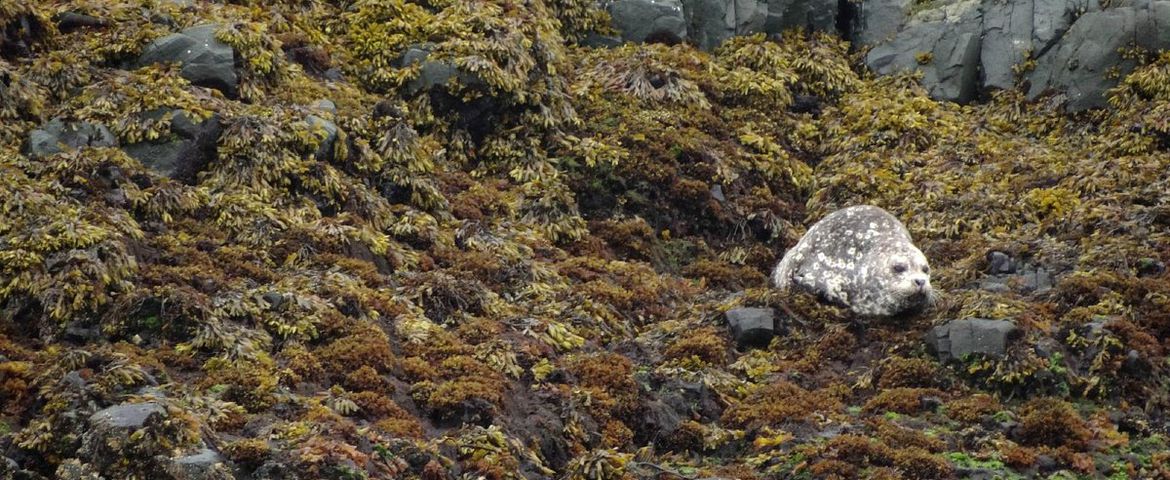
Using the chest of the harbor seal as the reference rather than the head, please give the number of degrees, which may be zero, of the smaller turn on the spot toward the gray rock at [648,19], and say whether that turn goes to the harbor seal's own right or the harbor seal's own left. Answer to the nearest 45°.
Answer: approximately 180°

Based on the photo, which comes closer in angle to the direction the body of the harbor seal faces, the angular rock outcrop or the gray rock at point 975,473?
the gray rock

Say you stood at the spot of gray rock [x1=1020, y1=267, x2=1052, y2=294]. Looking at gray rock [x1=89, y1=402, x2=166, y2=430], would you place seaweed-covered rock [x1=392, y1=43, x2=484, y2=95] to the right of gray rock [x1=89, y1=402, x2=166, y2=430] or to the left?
right

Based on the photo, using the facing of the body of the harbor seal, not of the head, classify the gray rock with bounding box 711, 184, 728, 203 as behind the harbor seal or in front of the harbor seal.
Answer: behind

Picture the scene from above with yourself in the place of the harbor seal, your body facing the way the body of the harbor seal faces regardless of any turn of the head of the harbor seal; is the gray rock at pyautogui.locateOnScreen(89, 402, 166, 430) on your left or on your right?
on your right

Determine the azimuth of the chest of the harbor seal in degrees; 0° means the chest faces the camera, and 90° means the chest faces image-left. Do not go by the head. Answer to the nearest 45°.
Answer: approximately 315°

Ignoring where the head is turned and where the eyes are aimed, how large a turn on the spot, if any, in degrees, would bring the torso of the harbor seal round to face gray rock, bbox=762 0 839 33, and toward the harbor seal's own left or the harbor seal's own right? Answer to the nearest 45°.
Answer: approximately 135° to the harbor seal's own left

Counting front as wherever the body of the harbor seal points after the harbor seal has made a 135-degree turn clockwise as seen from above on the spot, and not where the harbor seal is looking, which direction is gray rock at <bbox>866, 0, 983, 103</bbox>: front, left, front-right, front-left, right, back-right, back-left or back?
right

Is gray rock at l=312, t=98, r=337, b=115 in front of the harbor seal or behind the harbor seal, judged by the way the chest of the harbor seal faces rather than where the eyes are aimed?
behind
